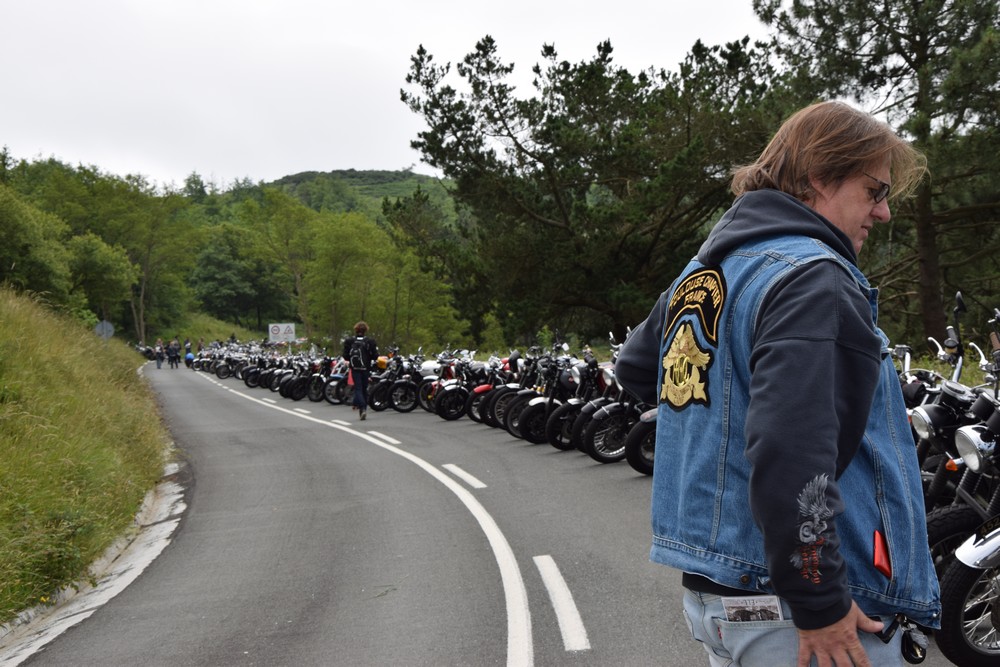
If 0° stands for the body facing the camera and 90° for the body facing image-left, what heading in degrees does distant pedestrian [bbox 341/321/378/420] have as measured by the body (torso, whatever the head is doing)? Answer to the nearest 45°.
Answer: approximately 180°

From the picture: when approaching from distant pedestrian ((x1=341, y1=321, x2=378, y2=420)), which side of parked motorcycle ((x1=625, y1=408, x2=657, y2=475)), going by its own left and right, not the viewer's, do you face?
right

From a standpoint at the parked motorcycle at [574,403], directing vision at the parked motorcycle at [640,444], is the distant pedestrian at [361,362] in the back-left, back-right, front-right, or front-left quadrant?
back-right

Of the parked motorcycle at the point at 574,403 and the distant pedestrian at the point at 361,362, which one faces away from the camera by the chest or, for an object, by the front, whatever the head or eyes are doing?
the distant pedestrian

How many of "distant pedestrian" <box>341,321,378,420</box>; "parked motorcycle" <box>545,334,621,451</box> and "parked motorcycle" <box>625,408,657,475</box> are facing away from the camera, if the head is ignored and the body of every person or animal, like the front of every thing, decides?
1

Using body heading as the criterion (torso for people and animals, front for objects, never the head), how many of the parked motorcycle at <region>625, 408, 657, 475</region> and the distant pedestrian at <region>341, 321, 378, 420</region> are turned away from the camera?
1

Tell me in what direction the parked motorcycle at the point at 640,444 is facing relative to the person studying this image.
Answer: facing the viewer and to the left of the viewer

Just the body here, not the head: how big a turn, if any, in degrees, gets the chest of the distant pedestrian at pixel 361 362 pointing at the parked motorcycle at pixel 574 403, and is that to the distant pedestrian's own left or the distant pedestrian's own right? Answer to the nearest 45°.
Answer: approximately 135° to the distant pedestrian's own right

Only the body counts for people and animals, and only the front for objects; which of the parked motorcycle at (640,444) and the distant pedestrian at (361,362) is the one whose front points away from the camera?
the distant pedestrian
